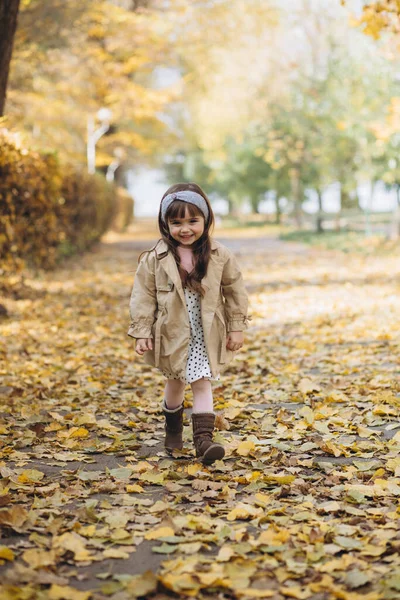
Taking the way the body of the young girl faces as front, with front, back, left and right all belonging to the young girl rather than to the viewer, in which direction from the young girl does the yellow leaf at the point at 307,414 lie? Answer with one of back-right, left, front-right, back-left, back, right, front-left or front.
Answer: back-left

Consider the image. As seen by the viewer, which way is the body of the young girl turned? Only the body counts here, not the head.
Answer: toward the camera

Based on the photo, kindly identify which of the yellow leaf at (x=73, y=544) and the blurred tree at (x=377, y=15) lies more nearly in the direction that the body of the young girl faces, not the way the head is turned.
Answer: the yellow leaf

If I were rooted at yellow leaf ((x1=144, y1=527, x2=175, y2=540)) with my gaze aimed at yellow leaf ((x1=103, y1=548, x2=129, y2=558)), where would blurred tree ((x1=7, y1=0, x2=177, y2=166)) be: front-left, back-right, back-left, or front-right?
back-right

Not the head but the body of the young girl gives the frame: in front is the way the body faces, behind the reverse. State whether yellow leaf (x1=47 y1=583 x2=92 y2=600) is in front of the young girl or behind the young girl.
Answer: in front

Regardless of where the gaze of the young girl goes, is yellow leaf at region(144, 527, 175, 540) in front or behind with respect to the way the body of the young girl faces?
in front

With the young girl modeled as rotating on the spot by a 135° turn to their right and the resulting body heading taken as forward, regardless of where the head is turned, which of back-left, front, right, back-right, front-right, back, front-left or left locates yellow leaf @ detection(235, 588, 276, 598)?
back-left

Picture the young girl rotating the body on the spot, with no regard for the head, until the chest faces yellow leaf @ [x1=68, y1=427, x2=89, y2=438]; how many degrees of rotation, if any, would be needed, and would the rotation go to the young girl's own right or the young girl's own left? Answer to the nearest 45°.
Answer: approximately 135° to the young girl's own right

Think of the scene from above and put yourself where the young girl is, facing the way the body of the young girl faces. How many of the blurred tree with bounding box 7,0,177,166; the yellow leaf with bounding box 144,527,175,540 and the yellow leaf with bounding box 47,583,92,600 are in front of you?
2

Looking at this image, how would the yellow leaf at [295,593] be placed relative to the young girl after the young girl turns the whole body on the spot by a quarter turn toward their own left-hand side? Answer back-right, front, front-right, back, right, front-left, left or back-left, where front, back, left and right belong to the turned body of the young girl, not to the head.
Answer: right

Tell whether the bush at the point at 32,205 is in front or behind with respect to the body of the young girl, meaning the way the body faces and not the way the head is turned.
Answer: behind
